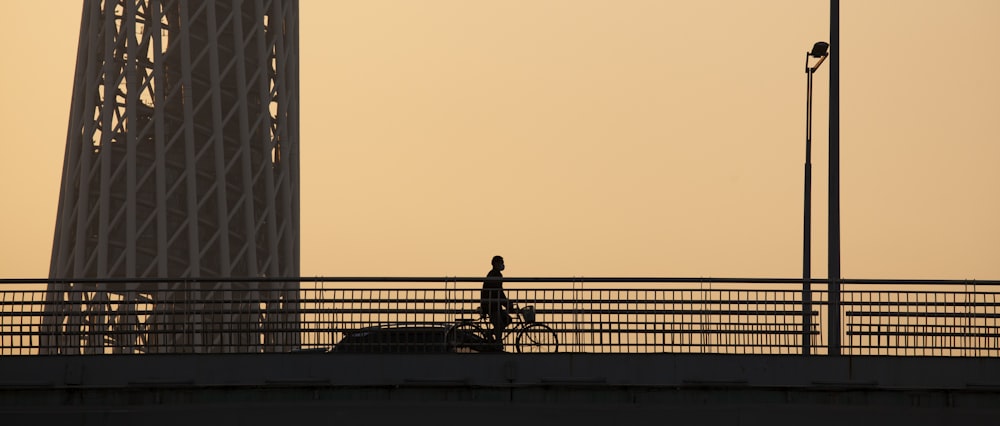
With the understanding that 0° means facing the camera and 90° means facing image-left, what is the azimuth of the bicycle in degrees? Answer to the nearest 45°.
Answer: approximately 270°

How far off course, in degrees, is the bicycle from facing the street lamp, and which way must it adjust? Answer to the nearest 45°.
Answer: approximately 45° to its left
